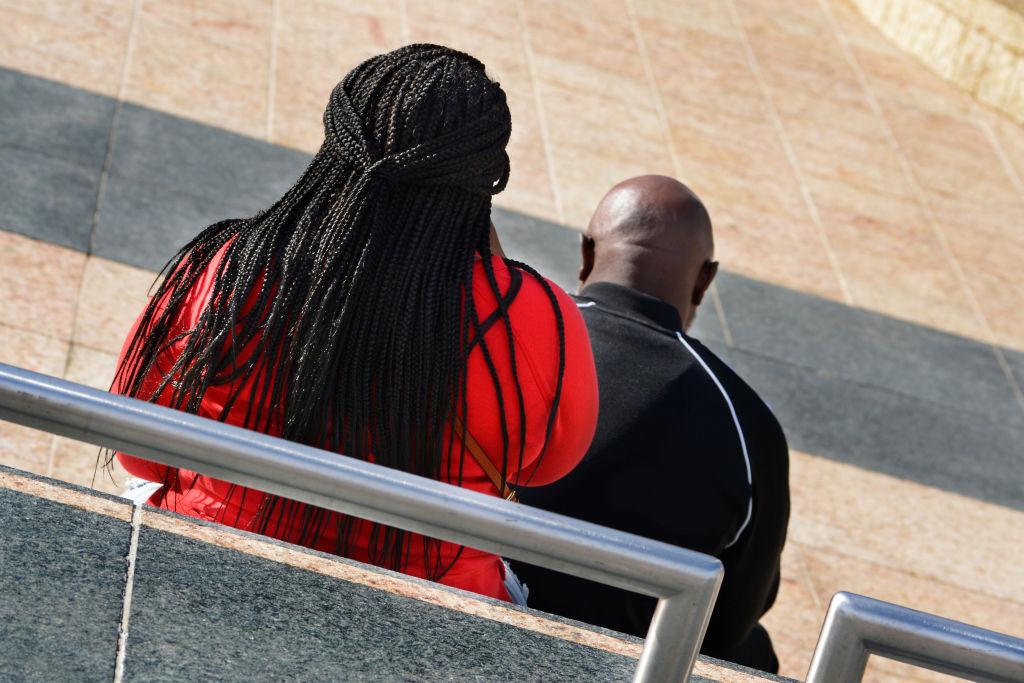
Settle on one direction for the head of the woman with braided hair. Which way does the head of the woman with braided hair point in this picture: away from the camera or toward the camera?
away from the camera

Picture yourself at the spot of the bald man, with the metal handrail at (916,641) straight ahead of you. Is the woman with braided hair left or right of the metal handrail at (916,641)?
right

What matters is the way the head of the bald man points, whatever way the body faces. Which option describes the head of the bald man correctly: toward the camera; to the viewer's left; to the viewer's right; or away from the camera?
away from the camera

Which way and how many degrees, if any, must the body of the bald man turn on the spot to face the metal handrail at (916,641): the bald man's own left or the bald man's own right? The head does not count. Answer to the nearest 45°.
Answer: approximately 180°

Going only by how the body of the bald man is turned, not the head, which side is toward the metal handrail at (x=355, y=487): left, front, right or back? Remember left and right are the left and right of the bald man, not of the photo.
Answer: back

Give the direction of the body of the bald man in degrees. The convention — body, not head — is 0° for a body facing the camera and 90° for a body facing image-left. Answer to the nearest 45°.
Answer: approximately 180°
